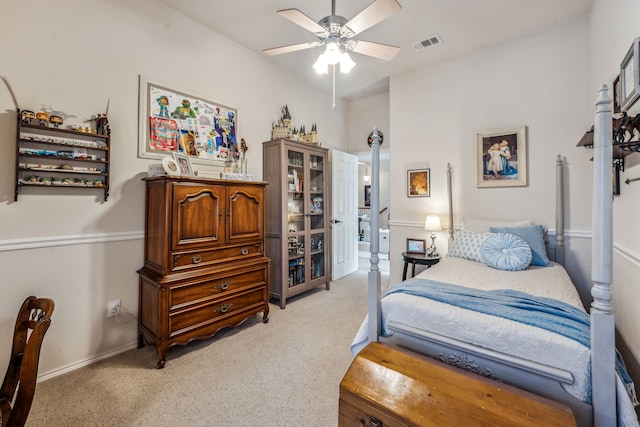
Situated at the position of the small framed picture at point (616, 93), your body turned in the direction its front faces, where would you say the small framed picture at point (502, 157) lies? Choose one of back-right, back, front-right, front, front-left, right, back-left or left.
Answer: right

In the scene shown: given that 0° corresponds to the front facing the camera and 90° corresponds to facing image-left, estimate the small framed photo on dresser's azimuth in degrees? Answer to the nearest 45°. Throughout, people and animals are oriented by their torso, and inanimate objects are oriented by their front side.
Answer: approximately 315°

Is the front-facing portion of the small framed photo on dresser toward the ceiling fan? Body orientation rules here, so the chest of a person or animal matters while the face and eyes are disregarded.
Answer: yes

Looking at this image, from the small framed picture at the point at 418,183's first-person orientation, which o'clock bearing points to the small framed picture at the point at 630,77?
the small framed picture at the point at 630,77 is roughly at 11 o'clock from the small framed picture at the point at 418,183.

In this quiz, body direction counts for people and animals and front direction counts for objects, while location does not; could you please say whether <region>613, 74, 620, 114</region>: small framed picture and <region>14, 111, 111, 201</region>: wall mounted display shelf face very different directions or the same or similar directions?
very different directions

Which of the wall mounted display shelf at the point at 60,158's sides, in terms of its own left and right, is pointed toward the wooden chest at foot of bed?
front

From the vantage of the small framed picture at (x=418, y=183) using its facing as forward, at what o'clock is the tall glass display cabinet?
The tall glass display cabinet is roughly at 2 o'clock from the small framed picture.

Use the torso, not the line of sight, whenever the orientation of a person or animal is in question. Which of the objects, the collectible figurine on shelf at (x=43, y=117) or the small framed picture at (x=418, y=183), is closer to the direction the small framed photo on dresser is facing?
the small framed picture

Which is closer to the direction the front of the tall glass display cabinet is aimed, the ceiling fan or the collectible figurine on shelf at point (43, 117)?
the ceiling fan

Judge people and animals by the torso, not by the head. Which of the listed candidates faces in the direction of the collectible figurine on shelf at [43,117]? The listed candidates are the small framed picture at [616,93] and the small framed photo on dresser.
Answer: the small framed picture

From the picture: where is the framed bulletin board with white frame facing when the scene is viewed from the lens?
facing the viewer and to the right of the viewer

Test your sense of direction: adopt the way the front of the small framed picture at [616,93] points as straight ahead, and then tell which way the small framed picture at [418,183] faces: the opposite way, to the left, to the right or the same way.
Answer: to the left

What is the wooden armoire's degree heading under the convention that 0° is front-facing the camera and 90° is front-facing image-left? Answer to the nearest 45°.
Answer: approximately 315°

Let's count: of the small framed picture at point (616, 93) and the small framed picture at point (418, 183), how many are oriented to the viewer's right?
0

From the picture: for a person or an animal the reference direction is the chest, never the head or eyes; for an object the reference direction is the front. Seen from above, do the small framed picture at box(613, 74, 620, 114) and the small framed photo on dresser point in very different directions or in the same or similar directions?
very different directions

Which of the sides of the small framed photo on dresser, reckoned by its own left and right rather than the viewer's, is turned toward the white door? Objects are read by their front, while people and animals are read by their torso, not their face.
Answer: left
